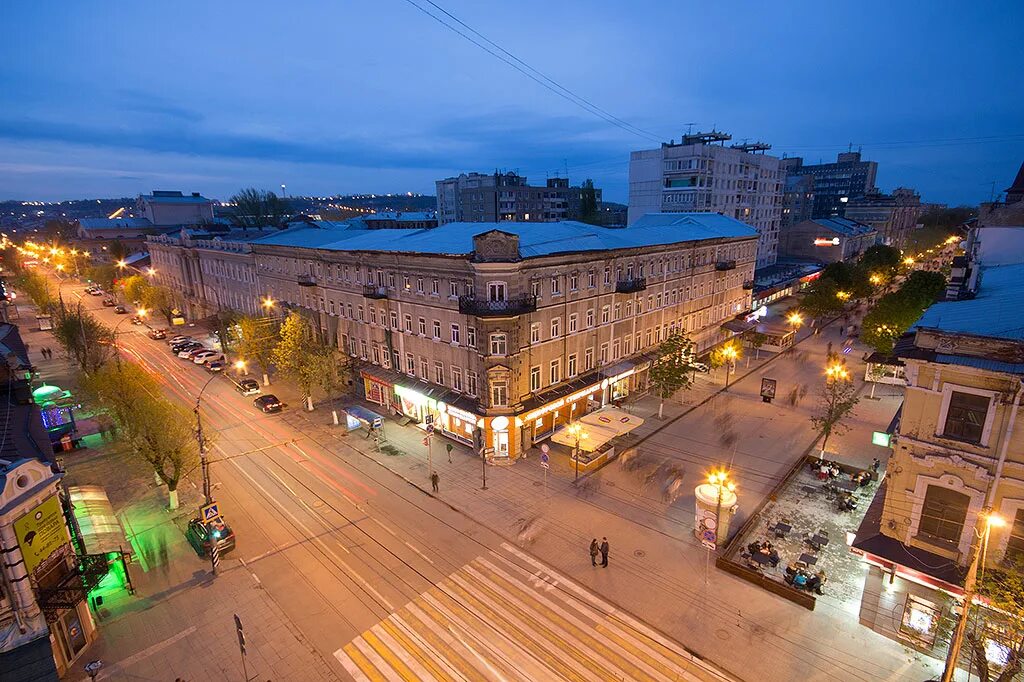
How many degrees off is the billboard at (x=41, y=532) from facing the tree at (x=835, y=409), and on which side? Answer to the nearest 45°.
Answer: approximately 45° to its left

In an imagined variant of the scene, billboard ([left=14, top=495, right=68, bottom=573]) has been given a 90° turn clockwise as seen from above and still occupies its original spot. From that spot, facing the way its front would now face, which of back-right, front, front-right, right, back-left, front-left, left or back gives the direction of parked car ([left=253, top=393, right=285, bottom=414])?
back

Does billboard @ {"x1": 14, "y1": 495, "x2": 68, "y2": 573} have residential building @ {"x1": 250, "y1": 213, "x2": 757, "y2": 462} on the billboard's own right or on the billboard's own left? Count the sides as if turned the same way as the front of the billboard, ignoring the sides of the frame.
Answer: on the billboard's own left

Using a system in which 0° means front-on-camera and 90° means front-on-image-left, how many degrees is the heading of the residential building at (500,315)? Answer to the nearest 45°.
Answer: approximately 0°

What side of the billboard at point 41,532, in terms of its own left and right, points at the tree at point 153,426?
left

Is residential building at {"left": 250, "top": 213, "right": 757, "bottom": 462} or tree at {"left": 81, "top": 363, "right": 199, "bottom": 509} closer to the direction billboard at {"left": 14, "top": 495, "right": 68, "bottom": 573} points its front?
the residential building

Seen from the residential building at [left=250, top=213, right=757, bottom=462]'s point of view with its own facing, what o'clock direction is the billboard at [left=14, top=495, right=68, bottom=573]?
The billboard is roughly at 1 o'clock from the residential building.

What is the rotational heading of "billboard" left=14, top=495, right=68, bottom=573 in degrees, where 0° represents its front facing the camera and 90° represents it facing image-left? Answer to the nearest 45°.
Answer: approximately 315°

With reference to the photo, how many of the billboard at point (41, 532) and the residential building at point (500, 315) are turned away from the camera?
0

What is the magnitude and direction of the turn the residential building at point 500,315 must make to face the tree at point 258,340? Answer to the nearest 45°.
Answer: approximately 90° to its right
